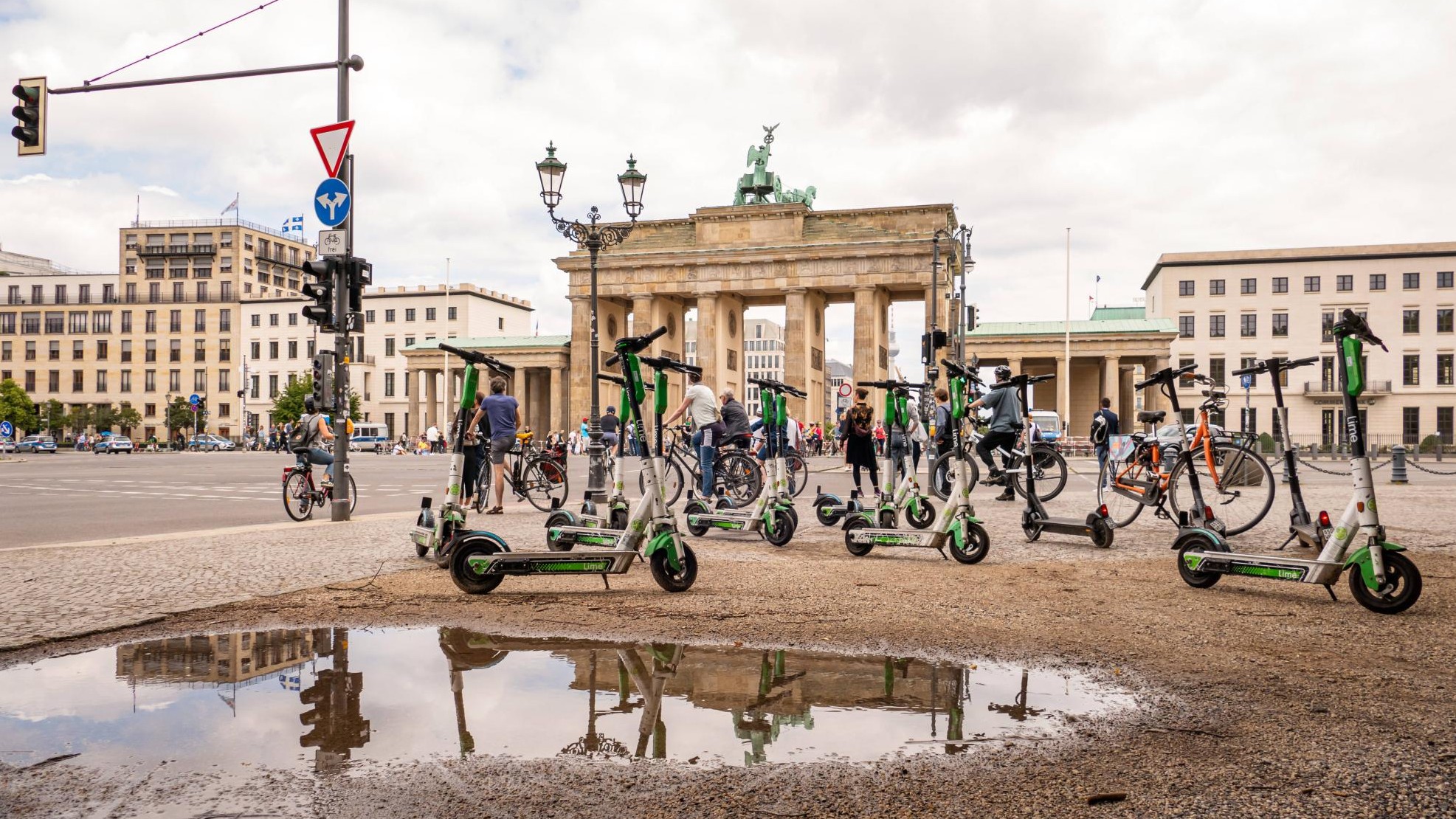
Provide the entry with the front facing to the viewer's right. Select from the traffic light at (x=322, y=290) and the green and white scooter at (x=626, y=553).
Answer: the green and white scooter

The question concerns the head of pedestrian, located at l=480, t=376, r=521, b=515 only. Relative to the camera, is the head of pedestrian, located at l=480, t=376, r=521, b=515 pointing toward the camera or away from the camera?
away from the camera

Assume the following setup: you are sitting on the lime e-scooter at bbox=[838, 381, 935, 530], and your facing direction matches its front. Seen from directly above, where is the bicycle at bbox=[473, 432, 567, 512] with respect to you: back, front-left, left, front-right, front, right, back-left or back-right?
back

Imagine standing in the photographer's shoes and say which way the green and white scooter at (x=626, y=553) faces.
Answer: facing to the right of the viewer

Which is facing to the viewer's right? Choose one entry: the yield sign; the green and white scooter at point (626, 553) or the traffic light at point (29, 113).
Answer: the green and white scooter

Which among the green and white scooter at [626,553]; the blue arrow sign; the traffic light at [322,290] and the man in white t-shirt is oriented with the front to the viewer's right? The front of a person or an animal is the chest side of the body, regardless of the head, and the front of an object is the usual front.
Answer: the green and white scooter

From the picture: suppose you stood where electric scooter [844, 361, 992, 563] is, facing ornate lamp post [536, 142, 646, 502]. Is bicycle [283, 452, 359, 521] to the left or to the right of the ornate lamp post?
left

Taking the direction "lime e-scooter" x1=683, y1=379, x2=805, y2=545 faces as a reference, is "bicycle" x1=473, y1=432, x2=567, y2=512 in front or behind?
behind

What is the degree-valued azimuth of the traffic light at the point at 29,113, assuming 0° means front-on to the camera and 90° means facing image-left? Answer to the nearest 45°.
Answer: approximately 45°
